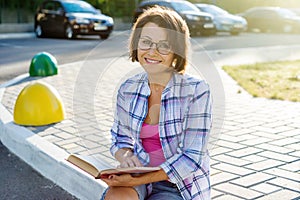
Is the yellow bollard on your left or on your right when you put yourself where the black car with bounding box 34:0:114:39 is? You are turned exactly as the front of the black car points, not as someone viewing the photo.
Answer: on your right

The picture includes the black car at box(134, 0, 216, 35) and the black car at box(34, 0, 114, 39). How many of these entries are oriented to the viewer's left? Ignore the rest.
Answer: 0

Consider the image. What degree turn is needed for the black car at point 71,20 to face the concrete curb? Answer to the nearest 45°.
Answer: approximately 45° to its right

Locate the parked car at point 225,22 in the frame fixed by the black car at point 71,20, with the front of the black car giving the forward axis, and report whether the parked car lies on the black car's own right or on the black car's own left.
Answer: on the black car's own left

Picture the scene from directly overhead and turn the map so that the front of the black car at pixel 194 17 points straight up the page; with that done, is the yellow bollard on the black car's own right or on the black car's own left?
on the black car's own right

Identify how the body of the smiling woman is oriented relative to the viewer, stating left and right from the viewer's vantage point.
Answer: facing the viewer and to the left of the viewer

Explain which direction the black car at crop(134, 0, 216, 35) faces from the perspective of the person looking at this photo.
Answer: facing the viewer and to the right of the viewer

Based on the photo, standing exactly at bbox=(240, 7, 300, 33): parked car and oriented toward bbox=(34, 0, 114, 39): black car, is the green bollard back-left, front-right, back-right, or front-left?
front-left

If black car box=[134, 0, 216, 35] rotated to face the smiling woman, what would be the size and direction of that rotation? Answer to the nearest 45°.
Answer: approximately 45° to its right

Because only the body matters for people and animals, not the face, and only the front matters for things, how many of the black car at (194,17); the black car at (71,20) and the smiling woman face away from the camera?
0

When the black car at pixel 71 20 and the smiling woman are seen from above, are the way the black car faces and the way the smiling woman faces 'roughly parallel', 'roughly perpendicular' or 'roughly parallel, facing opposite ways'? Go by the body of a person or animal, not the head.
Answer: roughly perpendicular

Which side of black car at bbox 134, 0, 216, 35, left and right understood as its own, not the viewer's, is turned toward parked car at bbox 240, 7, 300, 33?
left

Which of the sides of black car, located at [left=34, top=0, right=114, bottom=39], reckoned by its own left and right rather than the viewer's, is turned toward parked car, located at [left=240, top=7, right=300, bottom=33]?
left
